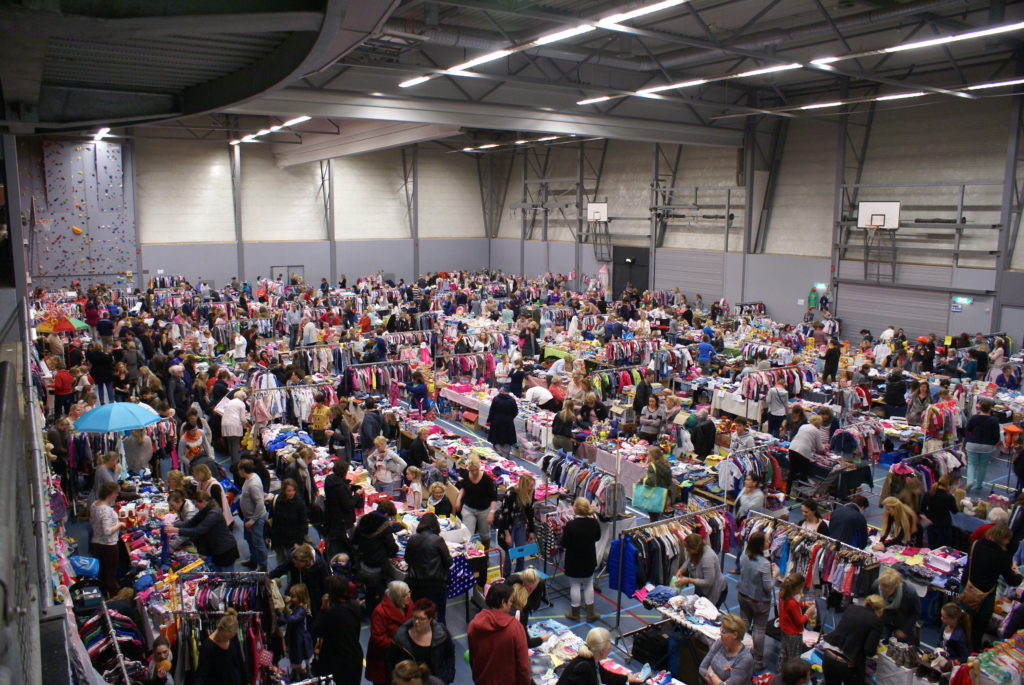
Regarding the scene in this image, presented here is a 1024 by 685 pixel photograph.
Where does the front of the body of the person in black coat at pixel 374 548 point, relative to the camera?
away from the camera

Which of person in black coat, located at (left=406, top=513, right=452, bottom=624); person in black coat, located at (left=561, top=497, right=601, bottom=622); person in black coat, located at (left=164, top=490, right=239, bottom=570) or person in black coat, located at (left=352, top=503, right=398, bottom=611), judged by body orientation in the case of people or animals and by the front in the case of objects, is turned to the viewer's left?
person in black coat, located at (left=164, top=490, right=239, bottom=570)

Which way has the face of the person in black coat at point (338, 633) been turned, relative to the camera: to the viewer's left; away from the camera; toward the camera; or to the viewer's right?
away from the camera

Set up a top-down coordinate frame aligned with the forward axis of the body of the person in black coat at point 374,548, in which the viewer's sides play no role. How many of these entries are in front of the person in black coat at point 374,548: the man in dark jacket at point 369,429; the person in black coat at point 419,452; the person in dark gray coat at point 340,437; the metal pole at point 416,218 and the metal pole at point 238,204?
5

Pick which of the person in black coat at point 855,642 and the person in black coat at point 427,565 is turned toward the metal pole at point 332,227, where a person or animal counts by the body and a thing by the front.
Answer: the person in black coat at point 427,565

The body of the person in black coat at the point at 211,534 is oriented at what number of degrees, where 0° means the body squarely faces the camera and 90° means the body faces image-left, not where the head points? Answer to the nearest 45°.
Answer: approximately 90°

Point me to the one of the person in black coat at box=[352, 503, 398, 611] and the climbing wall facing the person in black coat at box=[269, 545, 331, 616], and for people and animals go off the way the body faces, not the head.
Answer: the climbing wall

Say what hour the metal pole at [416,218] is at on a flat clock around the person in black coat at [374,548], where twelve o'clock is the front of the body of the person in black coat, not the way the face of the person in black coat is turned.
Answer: The metal pole is roughly at 12 o'clock from the person in black coat.

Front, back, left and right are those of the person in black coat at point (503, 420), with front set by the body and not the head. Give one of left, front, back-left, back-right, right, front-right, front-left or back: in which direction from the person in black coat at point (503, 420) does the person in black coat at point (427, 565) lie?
back

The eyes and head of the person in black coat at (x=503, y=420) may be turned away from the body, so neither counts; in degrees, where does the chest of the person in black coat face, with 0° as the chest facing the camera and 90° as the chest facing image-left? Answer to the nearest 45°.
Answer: approximately 180°
